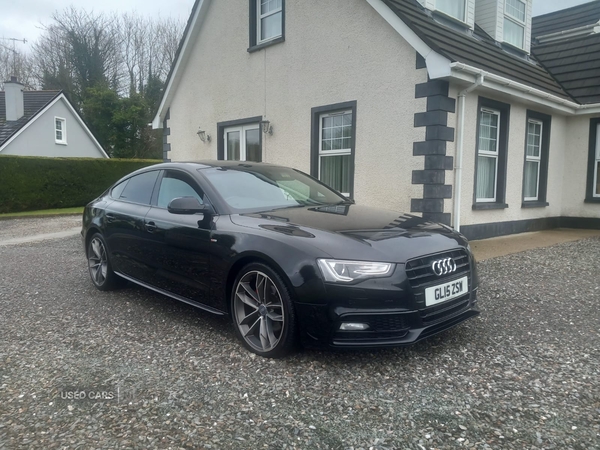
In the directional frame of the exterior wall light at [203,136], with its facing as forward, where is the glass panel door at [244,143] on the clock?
The glass panel door is roughly at 9 o'clock from the exterior wall light.

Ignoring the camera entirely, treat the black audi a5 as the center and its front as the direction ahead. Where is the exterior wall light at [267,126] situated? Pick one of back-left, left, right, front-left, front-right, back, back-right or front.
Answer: back-left

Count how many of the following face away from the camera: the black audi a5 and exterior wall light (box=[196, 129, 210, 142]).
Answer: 0

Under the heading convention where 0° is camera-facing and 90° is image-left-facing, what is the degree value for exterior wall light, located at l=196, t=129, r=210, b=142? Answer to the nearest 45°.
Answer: approximately 45°

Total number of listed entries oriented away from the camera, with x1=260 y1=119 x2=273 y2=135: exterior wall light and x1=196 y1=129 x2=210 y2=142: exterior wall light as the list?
0

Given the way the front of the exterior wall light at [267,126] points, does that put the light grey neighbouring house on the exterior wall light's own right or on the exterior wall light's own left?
on the exterior wall light's own right

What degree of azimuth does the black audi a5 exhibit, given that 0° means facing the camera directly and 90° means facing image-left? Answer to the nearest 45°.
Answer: approximately 315°

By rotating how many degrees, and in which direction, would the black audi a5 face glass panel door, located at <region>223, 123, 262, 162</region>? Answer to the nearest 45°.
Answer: approximately 135° to its left

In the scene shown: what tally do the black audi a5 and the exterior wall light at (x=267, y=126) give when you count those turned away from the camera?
0

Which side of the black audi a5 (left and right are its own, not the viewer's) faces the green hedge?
back

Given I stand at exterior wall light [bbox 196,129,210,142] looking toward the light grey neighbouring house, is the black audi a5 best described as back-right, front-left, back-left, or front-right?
back-left

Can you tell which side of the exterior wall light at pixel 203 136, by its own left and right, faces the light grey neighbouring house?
right

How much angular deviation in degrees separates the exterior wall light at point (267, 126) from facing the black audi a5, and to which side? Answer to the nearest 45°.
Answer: approximately 45° to its left

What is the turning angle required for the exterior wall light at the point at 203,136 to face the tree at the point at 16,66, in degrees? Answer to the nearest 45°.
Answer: approximately 90° to its right

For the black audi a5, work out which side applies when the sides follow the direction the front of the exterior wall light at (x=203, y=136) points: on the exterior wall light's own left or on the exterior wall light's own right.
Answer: on the exterior wall light's own left
